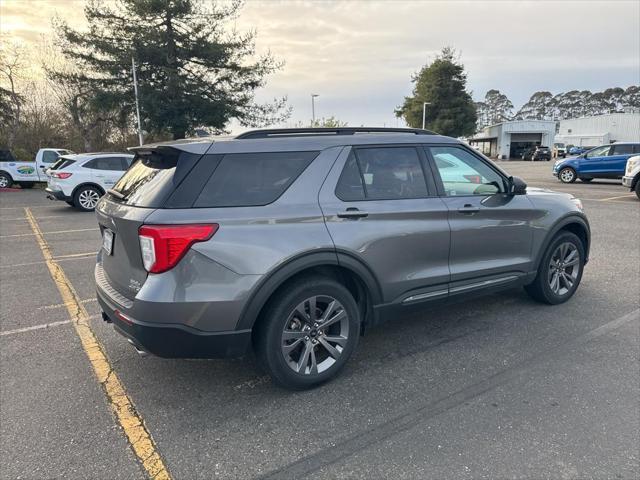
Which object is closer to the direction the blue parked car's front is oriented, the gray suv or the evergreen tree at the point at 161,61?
the evergreen tree

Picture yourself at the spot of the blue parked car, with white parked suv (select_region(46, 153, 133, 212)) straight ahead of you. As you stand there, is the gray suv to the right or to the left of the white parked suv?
left

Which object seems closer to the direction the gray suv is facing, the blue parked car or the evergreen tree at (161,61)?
the blue parked car

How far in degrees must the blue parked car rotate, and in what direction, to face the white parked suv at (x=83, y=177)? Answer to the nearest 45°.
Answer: approximately 45° to its left

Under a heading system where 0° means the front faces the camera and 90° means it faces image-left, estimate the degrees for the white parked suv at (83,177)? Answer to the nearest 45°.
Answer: approximately 225°

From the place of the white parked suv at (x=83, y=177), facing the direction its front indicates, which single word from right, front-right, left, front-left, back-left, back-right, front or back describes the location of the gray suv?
back-right

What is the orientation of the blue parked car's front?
to the viewer's left

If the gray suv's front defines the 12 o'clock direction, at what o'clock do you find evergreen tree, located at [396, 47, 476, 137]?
The evergreen tree is roughly at 11 o'clock from the gray suv.

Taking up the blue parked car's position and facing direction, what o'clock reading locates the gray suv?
The gray suv is roughly at 9 o'clock from the blue parked car.

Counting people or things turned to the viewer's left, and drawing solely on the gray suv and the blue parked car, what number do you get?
1

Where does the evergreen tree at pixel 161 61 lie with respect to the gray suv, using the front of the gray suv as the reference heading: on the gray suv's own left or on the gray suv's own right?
on the gray suv's own left

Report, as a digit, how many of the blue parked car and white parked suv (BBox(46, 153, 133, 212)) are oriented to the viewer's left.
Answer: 1
